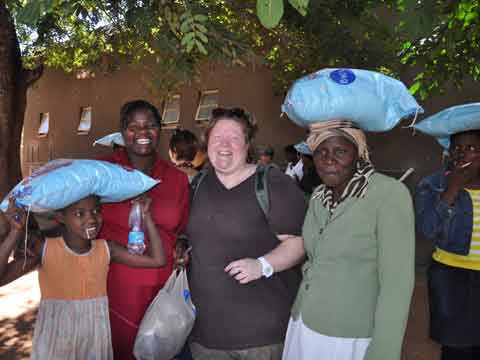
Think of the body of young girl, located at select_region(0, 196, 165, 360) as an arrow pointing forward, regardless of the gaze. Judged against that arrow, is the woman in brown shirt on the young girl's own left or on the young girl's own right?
on the young girl's own left

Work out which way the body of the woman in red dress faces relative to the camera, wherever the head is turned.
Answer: toward the camera

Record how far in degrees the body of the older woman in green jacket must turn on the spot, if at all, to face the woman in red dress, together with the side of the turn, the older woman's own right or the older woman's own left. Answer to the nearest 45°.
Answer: approximately 45° to the older woman's own right

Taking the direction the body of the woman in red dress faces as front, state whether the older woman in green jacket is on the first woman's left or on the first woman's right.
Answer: on the first woman's left

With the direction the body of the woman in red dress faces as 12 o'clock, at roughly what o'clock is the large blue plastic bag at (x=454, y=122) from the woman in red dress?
The large blue plastic bag is roughly at 9 o'clock from the woman in red dress.

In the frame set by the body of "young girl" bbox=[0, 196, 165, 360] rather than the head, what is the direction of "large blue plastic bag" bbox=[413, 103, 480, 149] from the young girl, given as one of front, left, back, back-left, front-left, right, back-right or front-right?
left

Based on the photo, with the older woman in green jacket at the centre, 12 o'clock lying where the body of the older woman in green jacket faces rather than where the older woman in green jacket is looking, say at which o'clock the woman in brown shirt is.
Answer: The woman in brown shirt is roughly at 2 o'clock from the older woman in green jacket.

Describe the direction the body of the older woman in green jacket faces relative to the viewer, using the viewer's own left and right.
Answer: facing the viewer and to the left of the viewer

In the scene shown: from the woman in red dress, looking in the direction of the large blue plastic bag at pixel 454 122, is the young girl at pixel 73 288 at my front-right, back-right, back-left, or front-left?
back-right
